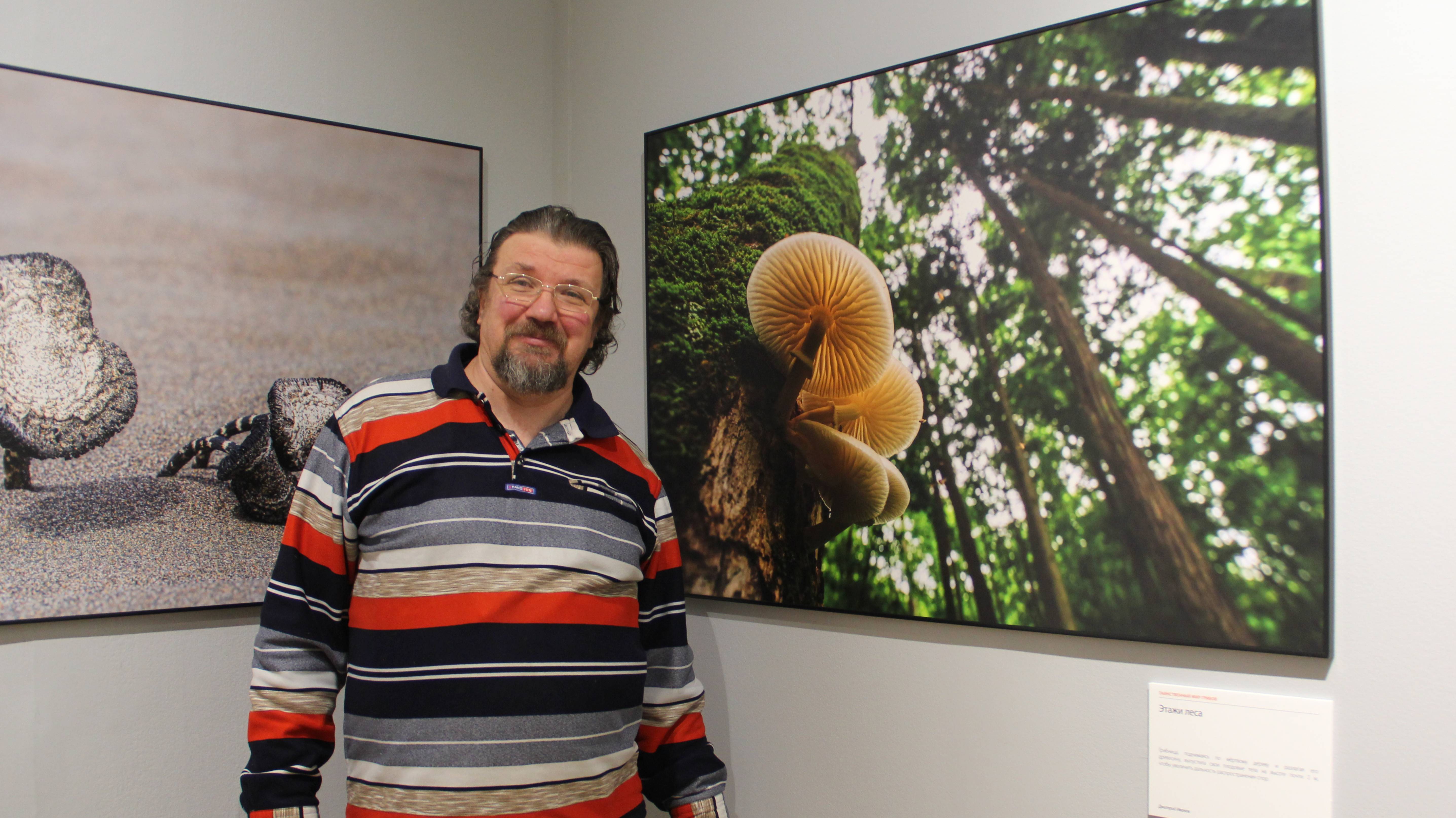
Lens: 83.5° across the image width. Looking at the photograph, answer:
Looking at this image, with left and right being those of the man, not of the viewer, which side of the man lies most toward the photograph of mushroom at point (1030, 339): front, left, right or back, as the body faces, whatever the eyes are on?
left

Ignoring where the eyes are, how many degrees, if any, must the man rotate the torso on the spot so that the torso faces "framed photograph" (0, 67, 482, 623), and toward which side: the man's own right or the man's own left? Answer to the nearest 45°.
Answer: approximately 135° to the man's own right

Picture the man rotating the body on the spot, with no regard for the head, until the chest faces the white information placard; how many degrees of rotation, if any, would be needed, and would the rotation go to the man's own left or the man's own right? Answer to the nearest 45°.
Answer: approximately 90° to the man's own left

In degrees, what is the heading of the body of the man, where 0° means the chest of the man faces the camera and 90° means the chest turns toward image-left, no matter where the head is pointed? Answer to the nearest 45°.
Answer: approximately 0°
